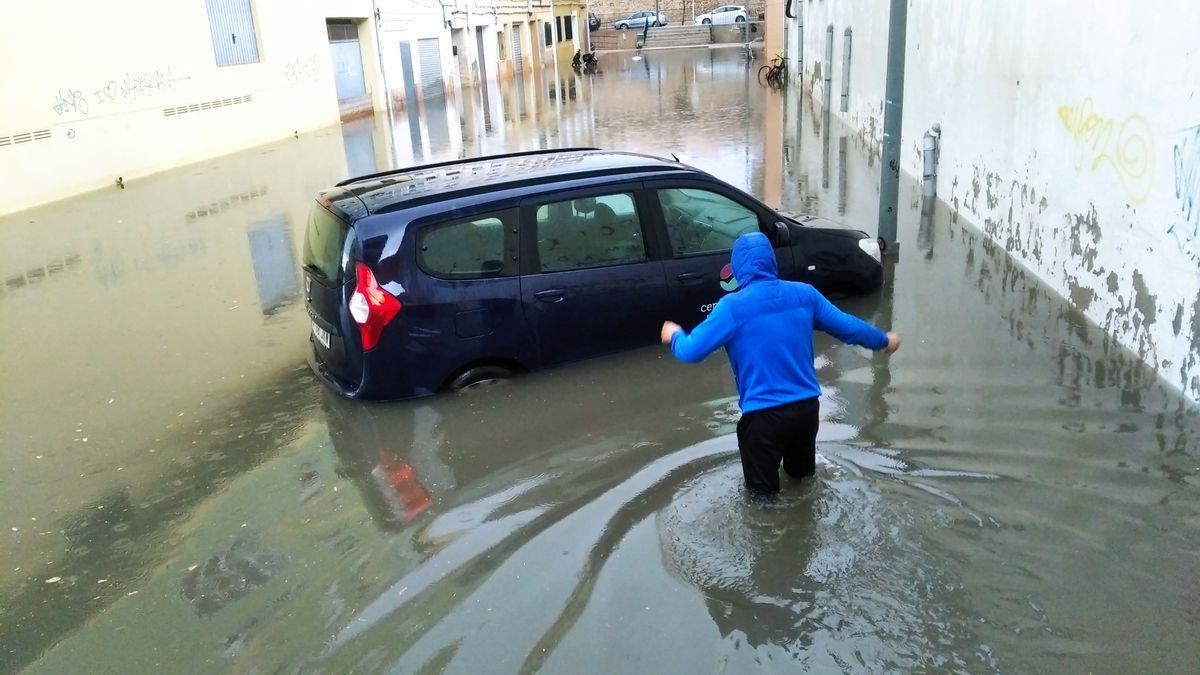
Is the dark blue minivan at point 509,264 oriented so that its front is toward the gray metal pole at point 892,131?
yes

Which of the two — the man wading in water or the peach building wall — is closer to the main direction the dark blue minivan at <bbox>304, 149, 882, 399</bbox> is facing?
the peach building wall

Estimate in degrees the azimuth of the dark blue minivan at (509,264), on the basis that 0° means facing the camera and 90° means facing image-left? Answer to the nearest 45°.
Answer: approximately 225°

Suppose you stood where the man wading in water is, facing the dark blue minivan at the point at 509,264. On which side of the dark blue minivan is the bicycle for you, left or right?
right

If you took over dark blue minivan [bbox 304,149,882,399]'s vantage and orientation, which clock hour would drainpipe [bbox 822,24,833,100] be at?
The drainpipe is roughly at 11 o'clock from the dark blue minivan.

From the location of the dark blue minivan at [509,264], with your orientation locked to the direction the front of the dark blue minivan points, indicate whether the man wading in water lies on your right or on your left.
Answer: on your right

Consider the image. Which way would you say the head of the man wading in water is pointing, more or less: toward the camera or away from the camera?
away from the camera

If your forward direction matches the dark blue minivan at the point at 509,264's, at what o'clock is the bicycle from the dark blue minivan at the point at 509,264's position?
The bicycle is roughly at 11 o'clock from the dark blue minivan.

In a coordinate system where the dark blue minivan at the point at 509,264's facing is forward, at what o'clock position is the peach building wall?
The peach building wall is roughly at 11 o'clock from the dark blue minivan.
